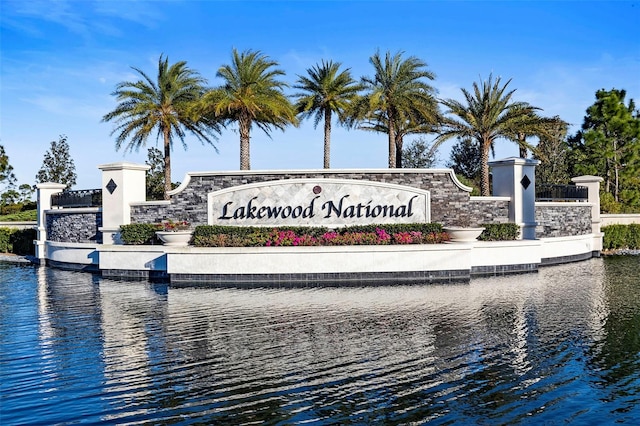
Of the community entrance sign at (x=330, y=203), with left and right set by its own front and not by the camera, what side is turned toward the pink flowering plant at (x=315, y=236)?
front

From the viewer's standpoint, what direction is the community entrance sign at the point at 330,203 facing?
toward the camera

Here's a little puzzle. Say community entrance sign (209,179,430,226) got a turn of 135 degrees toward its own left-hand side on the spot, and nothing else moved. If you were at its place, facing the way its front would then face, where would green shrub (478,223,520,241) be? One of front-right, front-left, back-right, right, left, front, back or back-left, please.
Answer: front-right

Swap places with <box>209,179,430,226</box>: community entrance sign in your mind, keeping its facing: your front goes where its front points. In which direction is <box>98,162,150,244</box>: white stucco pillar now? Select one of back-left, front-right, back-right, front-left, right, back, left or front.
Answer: right

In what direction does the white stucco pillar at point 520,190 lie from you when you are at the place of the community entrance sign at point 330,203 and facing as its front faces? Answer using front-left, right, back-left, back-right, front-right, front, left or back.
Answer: left

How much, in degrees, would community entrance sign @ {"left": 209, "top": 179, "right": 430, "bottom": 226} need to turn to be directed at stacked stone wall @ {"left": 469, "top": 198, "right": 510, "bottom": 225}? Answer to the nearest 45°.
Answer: approximately 90° to its left

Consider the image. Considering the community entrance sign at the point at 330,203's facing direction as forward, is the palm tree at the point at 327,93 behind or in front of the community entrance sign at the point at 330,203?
behind

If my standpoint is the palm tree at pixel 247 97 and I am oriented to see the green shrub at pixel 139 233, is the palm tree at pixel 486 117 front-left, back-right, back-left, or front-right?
back-left

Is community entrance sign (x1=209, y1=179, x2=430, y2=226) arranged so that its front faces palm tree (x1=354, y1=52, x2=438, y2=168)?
no

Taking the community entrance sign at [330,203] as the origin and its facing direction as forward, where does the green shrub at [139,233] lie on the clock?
The green shrub is roughly at 3 o'clock from the community entrance sign.

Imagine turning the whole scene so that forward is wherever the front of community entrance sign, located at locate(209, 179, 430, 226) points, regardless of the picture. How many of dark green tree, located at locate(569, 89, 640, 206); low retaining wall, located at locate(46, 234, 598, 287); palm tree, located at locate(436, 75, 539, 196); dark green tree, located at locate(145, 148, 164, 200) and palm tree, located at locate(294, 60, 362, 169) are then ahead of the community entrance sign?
1

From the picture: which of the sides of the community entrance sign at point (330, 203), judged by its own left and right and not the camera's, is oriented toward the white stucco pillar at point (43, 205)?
right

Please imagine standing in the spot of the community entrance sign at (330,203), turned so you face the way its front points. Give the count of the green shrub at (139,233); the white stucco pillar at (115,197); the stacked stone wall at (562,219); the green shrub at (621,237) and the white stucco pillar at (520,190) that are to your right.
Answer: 2

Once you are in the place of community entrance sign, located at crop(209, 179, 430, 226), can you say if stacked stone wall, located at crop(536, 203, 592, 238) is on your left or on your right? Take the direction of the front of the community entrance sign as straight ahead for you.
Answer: on your left

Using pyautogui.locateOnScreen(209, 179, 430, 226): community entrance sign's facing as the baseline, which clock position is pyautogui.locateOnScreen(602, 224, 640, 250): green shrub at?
The green shrub is roughly at 8 o'clock from the community entrance sign.

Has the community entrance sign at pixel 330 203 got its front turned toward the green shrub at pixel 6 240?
no
